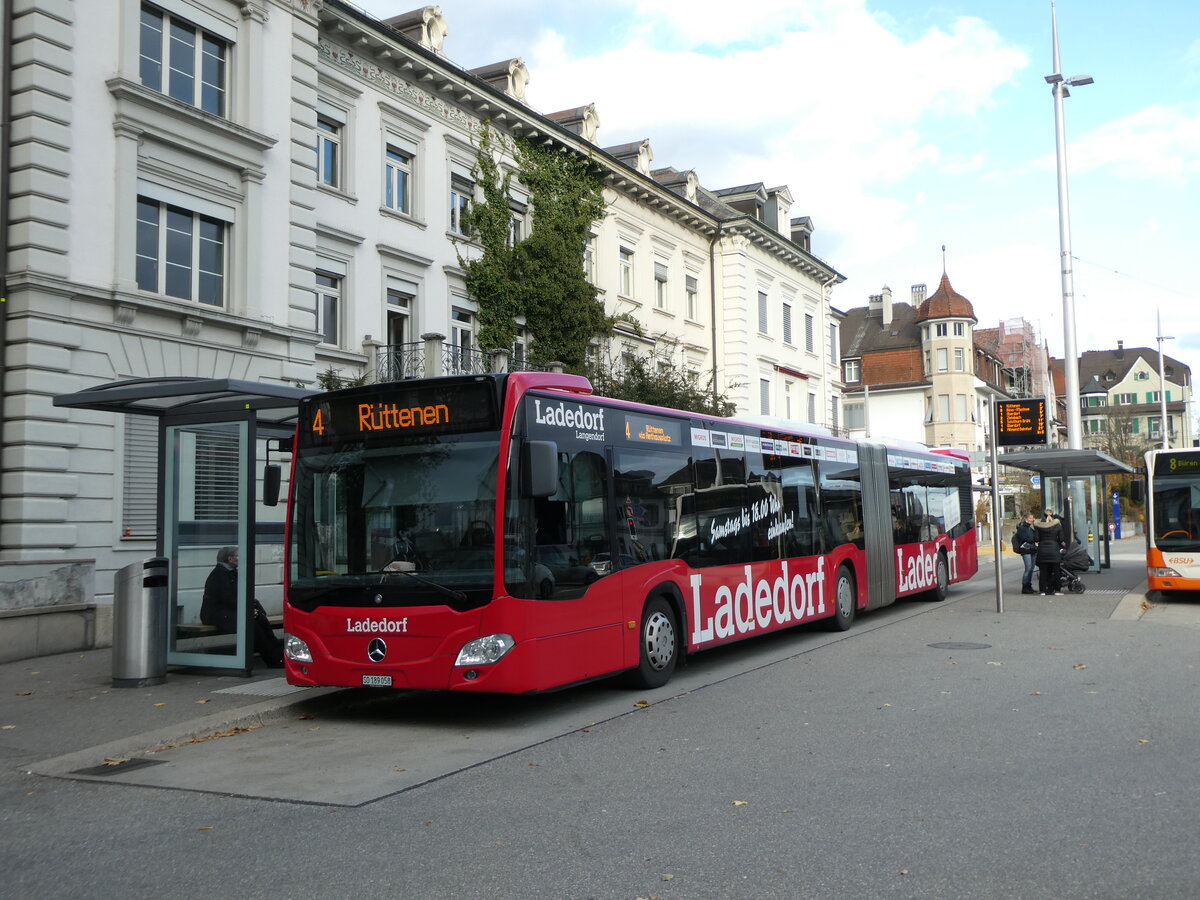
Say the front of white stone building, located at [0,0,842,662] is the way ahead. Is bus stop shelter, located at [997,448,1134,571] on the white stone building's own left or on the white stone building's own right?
on the white stone building's own left

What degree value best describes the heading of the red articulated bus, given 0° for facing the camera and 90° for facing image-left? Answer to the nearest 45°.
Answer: approximately 45°

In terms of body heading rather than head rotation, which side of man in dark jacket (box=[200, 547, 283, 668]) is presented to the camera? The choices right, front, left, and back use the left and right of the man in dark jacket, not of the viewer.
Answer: right

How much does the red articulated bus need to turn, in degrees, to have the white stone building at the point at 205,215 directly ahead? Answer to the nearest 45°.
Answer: approximately 90° to its right

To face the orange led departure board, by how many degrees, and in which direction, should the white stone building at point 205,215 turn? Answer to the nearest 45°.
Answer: approximately 45° to its left

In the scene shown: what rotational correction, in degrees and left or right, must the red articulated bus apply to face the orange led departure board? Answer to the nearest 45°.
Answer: approximately 180°

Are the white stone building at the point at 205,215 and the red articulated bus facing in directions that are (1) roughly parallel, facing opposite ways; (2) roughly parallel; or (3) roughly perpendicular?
roughly perpendicular
